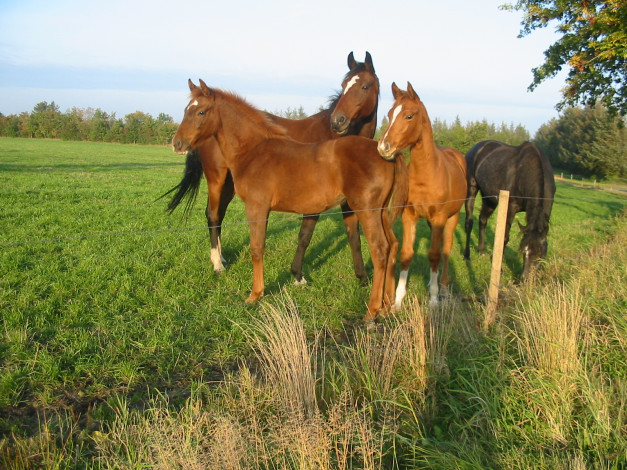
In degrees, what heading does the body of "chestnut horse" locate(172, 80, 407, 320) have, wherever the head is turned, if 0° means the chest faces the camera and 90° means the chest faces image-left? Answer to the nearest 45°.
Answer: approximately 90°

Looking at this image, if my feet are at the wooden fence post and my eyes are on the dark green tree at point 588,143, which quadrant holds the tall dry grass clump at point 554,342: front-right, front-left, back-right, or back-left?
back-right

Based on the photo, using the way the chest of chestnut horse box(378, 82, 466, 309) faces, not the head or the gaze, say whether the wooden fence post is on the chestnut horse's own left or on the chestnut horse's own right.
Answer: on the chestnut horse's own left

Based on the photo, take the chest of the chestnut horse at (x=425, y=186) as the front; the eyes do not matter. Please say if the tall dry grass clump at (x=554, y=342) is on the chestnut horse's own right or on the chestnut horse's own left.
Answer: on the chestnut horse's own left

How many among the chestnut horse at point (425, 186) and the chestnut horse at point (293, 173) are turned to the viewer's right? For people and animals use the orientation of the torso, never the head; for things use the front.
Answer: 0

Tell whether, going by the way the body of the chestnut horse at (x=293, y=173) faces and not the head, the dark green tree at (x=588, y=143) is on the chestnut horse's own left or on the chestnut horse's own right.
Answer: on the chestnut horse's own right

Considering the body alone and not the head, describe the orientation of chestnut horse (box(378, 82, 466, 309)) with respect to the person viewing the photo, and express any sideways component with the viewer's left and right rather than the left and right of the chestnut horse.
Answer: facing the viewer and to the left of the viewer

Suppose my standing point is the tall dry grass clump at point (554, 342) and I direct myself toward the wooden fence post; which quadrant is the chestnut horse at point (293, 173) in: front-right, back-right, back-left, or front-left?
front-left

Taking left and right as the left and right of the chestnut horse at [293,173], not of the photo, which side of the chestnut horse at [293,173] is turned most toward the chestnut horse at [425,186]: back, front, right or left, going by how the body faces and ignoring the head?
back

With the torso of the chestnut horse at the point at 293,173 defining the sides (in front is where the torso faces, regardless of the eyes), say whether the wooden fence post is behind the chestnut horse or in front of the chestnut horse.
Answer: behind

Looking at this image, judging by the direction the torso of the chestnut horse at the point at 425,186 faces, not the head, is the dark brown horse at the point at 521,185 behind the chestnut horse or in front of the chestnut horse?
behind
